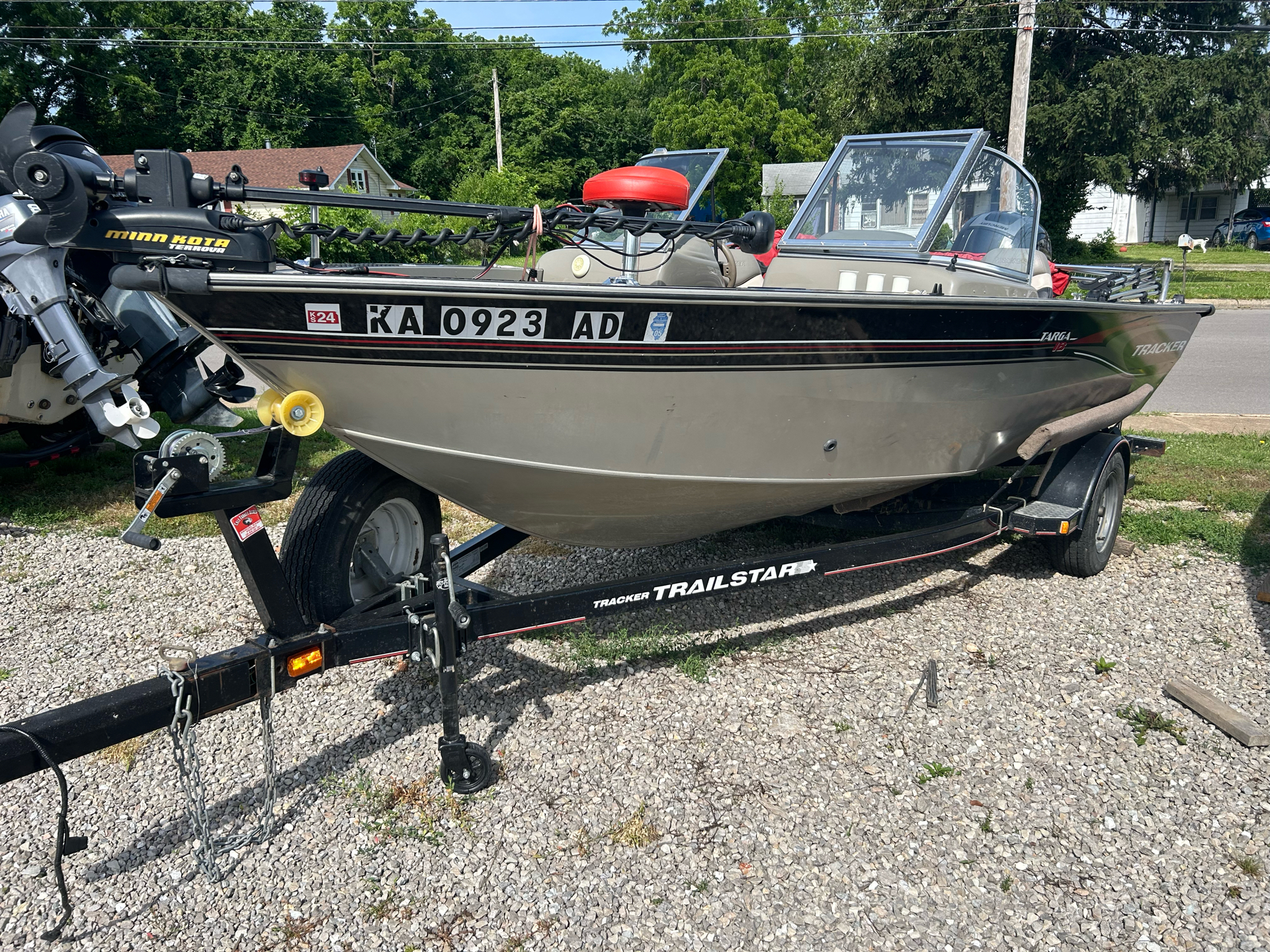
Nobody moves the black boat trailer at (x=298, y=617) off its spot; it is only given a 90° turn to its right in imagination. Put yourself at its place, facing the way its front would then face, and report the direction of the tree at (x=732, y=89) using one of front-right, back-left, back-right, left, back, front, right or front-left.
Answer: front-right

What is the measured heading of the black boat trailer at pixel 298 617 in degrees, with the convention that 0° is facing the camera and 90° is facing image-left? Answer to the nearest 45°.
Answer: approximately 45°

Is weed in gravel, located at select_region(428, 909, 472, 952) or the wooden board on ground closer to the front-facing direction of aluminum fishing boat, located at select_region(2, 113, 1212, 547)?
the weed in gravel

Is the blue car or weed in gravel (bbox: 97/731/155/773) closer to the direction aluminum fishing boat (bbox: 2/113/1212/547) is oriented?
the weed in gravel

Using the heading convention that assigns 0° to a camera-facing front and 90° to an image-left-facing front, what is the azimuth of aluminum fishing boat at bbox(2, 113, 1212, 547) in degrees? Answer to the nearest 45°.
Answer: approximately 45°

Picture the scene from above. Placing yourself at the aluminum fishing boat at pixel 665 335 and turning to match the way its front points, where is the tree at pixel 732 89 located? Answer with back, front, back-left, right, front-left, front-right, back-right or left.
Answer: back-right

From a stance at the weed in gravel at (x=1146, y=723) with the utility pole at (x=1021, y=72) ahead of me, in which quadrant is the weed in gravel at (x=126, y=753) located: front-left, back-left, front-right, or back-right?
back-left

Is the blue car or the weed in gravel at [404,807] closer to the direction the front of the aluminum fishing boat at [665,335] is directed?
the weed in gravel

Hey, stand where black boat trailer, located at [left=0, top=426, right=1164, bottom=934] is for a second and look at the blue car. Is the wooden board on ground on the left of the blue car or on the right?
right
